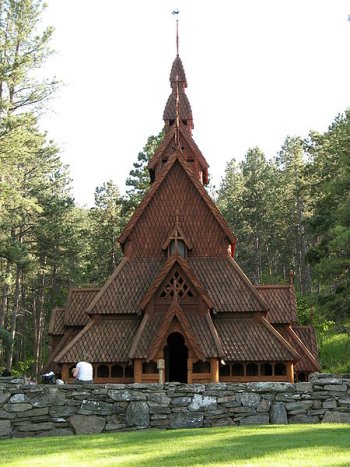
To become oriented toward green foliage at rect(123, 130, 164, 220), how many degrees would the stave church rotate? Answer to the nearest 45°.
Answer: approximately 180°

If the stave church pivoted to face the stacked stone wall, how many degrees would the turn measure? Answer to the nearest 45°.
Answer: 0° — it already faces it

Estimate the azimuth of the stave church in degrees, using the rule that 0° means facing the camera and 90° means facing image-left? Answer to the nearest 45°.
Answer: approximately 0°

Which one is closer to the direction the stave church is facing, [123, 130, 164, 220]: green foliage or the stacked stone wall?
the stacked stone wall
